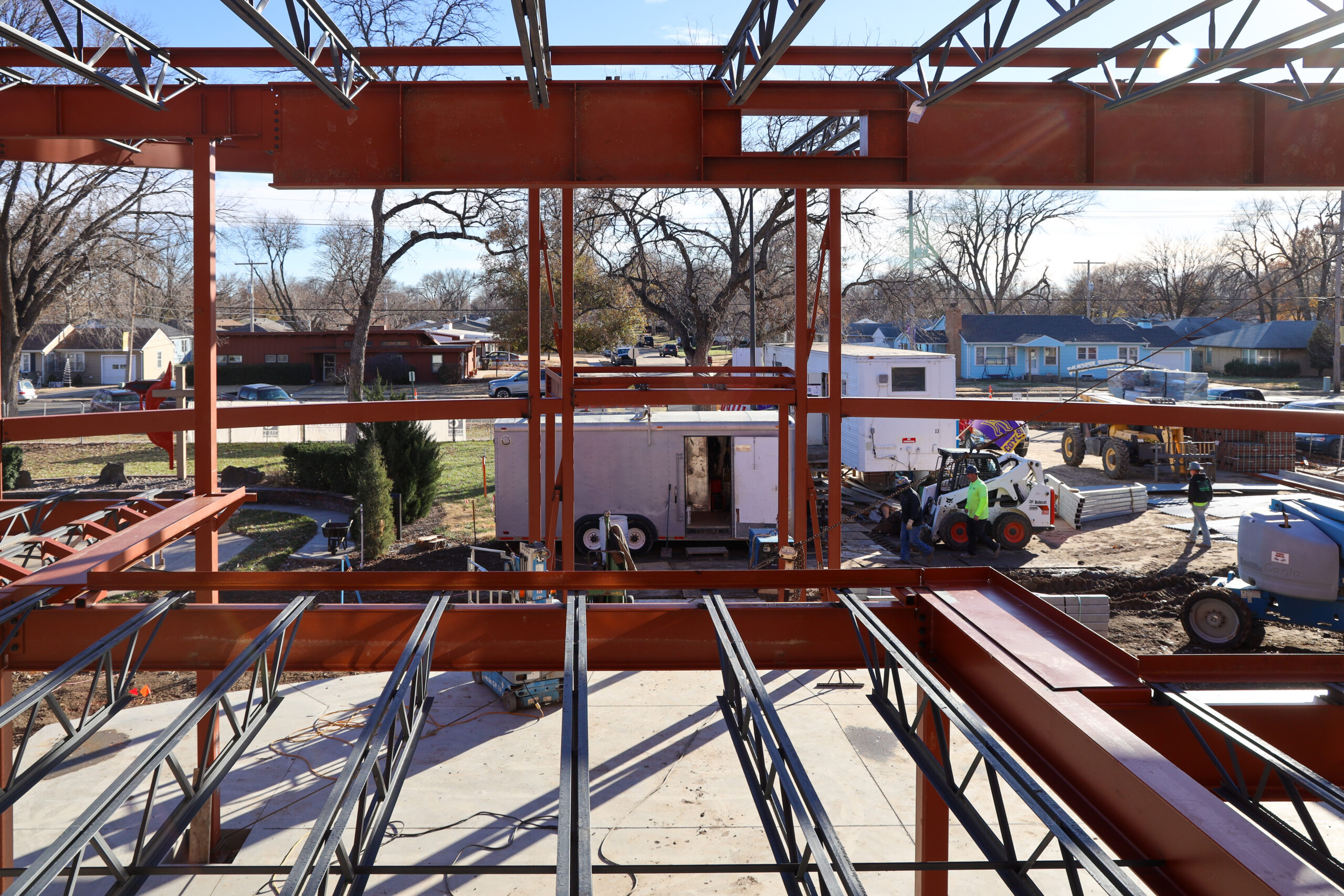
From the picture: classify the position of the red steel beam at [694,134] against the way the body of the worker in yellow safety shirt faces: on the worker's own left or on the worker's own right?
on the worker's own left

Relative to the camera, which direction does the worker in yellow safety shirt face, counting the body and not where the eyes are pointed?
to the viewer's left

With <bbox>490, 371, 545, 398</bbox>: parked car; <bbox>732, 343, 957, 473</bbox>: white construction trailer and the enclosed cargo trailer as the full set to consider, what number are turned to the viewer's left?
1

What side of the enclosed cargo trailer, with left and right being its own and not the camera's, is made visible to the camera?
right

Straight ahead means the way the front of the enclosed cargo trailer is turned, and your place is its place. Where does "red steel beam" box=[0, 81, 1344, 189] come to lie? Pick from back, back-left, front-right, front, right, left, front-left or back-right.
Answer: right

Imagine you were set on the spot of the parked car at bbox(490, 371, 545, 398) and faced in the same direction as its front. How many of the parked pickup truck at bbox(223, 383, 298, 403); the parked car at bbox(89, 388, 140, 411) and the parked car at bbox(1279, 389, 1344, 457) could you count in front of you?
2

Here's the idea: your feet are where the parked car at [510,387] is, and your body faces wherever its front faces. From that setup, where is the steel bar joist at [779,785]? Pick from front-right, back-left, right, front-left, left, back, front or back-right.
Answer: left

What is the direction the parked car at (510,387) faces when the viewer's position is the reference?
facing to the left of the viewer
